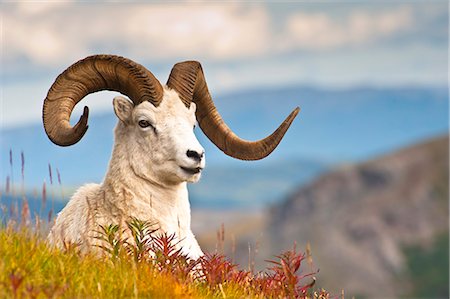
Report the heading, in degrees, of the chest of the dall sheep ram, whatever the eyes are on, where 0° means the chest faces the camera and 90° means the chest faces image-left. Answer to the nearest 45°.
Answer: approximately 315°
